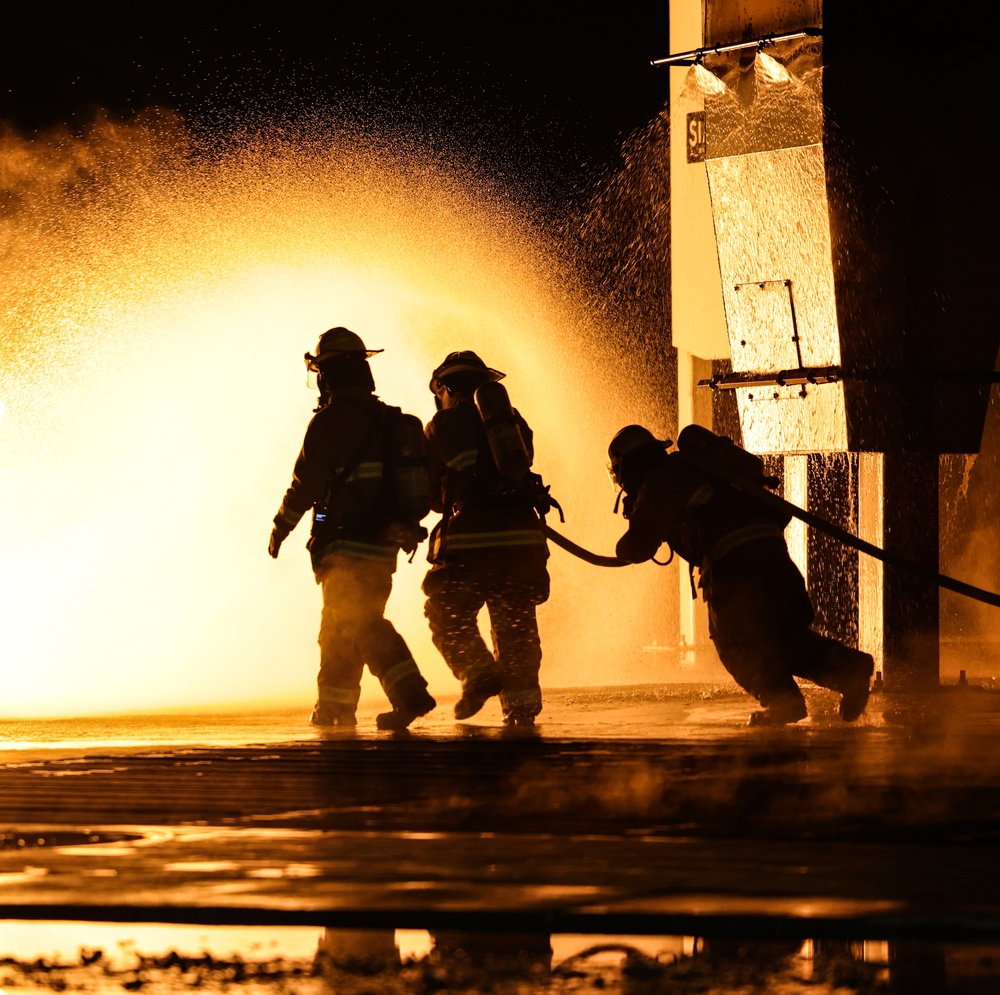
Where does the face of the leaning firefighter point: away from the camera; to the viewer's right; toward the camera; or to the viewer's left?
to the viewer's left

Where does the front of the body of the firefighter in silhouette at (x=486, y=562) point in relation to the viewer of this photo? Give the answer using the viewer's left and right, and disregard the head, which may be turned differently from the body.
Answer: facing away from the viewer and to the left of the viewer

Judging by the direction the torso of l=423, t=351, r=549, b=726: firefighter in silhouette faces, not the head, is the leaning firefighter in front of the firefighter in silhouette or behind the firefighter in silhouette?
behind
